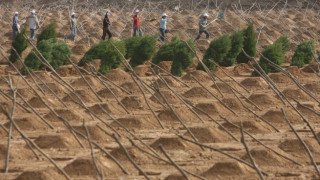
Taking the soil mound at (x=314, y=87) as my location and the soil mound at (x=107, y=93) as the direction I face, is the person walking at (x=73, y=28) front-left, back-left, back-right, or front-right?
front-right

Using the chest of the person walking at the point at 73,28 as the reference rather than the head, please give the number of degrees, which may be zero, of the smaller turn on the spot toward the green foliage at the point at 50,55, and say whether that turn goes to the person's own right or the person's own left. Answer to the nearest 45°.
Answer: approximately 90° to the person's own right

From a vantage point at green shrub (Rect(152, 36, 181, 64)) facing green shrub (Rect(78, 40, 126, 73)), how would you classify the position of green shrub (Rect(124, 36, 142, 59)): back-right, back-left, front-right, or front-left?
front-right
